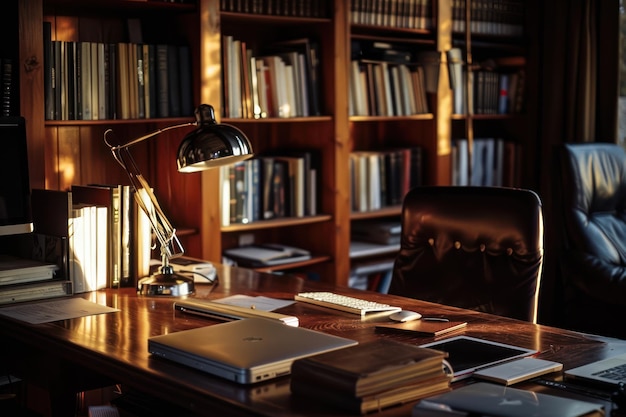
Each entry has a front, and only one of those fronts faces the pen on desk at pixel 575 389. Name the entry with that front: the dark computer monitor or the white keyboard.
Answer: the dark computer monitor

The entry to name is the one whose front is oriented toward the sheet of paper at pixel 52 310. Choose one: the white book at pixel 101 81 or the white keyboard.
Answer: the white book

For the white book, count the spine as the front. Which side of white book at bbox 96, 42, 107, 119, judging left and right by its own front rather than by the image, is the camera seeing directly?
front

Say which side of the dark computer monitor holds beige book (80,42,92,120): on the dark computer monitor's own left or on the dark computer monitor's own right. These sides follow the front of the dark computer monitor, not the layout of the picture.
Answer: on the dark computer monitor's own left

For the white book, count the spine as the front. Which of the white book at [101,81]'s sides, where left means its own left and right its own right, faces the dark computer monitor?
front

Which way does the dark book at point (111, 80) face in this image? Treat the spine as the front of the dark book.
toward the camera

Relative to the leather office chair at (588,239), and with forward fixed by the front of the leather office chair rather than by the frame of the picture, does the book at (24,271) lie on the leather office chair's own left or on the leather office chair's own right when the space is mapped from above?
on the leather office chair's own right

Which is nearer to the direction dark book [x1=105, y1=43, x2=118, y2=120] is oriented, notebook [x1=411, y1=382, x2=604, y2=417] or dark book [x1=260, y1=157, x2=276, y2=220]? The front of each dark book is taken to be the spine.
the notebook

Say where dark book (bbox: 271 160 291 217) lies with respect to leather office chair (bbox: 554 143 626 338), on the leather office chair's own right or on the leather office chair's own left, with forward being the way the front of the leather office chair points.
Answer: on the leather office chair's own right
